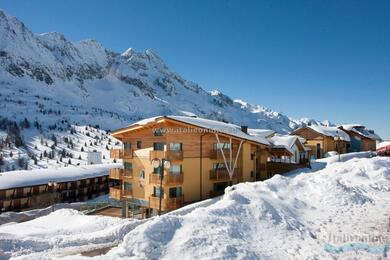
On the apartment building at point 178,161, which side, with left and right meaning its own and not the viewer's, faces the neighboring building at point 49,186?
right

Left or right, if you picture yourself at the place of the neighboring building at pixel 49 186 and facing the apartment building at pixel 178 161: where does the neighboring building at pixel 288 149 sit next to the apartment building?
left

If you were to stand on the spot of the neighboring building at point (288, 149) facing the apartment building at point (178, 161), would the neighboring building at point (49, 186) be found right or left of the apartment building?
right

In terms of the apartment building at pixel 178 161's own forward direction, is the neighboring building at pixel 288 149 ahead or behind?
behind
